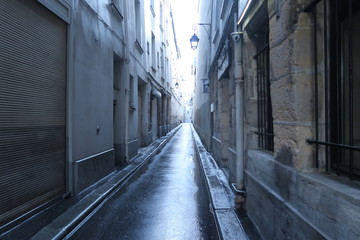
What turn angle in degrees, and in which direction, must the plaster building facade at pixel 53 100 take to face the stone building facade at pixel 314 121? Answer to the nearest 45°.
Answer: approximately 45° to its right

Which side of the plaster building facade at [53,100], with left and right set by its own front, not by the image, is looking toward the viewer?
right

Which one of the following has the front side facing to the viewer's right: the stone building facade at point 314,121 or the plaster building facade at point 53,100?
the plaster building facade at point 53,100

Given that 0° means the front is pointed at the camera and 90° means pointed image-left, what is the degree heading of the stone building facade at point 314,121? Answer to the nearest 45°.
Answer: approximately 90°

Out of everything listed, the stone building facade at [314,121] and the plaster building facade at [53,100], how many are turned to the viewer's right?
1

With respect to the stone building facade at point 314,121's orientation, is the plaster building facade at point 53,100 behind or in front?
in front
